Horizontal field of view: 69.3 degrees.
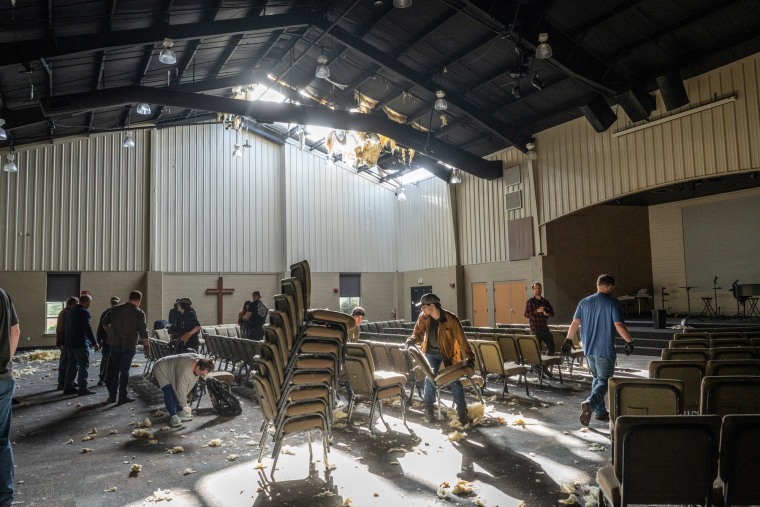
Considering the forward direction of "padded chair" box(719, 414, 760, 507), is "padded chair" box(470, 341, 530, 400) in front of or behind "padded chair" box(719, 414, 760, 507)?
in front

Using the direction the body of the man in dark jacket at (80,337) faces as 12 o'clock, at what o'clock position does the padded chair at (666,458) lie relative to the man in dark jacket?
The padded chair is roughly at 4 o'clock from the man in dark jacket.

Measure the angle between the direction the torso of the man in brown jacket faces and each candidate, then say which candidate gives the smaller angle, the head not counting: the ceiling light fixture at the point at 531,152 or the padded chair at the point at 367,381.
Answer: the padded chair

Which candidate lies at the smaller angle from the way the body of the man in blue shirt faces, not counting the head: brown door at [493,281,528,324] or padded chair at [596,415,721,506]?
the brown door

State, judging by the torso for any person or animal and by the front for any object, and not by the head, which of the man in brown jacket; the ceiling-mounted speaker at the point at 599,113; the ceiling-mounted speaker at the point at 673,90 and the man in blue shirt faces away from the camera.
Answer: the man in blue shirt

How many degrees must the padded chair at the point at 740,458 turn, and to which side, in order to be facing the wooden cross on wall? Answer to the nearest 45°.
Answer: approximately 45° to its left

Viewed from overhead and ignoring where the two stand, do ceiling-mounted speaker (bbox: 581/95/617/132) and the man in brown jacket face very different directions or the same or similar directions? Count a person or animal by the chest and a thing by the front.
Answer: same or similar directions

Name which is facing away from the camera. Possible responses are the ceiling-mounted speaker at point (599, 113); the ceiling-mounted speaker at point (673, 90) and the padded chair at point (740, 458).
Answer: the padded chair

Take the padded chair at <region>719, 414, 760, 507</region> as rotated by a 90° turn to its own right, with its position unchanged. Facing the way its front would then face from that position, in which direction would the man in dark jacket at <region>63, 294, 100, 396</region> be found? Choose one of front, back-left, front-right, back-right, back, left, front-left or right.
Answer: back

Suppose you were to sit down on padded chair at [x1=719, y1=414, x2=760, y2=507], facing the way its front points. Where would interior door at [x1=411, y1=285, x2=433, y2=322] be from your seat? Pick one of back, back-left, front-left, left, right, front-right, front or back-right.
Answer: front-left

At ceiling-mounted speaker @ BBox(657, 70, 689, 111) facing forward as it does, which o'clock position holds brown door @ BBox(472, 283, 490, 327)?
The brown door is roughly at 3 o'clock from the ceiling-mounted speaker.

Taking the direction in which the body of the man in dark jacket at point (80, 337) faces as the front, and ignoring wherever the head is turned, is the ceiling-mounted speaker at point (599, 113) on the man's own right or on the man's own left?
on the man's own right

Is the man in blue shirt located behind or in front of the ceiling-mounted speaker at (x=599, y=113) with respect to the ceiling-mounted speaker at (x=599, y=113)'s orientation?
in front

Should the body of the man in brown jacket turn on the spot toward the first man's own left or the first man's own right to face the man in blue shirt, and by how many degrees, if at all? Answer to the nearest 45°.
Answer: approximately 135° to the first man's own left

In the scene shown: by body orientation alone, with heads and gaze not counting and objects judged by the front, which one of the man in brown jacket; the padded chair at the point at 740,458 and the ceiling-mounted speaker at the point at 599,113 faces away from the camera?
the padded chair

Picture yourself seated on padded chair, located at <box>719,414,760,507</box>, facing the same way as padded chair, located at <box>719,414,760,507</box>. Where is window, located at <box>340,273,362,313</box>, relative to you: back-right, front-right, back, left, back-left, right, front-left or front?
front-left

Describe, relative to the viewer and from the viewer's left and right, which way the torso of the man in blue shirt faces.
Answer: facing away from the viewer

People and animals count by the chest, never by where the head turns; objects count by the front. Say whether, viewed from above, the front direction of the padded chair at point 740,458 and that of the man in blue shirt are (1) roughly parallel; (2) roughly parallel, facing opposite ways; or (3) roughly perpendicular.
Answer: roughly parallel

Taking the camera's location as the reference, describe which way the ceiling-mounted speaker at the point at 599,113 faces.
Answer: facing the viewer and to the left of the viewer
